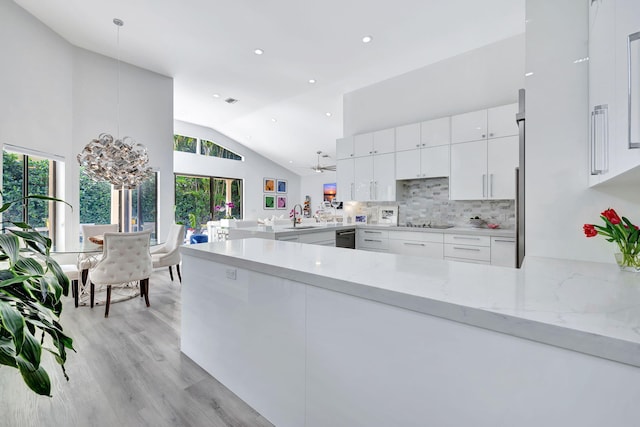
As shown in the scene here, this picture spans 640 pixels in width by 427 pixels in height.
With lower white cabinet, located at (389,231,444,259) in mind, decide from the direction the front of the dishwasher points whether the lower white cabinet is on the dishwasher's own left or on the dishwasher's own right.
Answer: on the dishwasher's own left

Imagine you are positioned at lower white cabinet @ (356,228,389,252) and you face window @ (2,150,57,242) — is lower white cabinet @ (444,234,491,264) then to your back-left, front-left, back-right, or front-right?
back-left

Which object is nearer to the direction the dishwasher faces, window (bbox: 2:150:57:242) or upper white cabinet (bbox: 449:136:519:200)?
the window

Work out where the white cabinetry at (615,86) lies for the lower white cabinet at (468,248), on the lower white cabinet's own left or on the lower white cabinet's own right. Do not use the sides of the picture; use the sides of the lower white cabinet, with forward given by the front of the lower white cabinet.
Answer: on the lower white cabinet's own left

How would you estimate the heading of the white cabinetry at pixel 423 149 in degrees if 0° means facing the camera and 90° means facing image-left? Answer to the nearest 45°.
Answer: approximately 45°

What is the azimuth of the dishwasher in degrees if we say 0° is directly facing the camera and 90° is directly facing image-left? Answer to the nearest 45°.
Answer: approximately 45°

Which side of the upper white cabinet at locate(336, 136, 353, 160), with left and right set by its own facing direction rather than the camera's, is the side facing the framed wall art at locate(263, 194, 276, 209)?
right

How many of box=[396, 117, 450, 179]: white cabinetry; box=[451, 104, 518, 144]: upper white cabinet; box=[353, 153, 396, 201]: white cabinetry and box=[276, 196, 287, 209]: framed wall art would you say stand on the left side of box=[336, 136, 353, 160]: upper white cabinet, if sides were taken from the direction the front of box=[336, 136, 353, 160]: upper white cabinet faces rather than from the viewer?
3

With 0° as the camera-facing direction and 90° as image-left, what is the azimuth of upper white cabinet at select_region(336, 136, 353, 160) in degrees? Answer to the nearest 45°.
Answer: approximately 45°

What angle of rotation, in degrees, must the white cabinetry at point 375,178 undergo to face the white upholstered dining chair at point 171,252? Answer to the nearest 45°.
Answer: approximately 45° to its right
